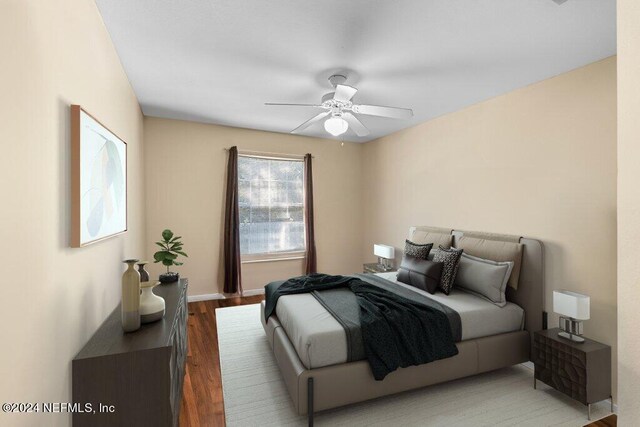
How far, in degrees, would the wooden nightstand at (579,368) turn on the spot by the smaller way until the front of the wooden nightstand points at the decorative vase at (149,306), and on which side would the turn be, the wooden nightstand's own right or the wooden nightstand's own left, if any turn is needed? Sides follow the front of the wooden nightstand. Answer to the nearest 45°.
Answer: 0° — it already faces it

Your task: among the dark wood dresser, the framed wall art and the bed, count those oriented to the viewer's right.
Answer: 2

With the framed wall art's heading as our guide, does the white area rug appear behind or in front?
in front

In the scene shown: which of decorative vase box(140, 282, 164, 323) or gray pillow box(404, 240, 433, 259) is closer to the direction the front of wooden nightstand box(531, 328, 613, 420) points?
the decorative vase

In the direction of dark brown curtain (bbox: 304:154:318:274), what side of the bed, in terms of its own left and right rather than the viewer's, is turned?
right

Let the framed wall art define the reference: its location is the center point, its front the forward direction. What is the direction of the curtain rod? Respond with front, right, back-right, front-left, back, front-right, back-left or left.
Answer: front-left

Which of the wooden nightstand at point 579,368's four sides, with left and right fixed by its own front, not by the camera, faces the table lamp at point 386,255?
right

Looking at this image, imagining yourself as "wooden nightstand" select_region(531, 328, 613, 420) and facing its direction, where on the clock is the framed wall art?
The framed wall art is roughly at 12 o'clock from the wooden nightstand.

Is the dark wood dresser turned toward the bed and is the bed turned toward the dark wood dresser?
yes

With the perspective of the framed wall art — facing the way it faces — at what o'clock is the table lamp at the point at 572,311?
The table lamp is roughly at 1 o'clock from the framed wall art.

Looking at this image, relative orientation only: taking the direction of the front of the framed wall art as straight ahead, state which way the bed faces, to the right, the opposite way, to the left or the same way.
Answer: the opposite way

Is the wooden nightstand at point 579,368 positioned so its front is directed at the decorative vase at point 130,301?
yes

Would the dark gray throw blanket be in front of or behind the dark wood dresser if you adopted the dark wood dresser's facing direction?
in front

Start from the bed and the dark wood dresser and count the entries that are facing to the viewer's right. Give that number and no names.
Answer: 1

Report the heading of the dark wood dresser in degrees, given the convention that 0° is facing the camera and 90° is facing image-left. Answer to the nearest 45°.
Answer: approximately 270°

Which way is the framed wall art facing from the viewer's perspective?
to the viewer's right
